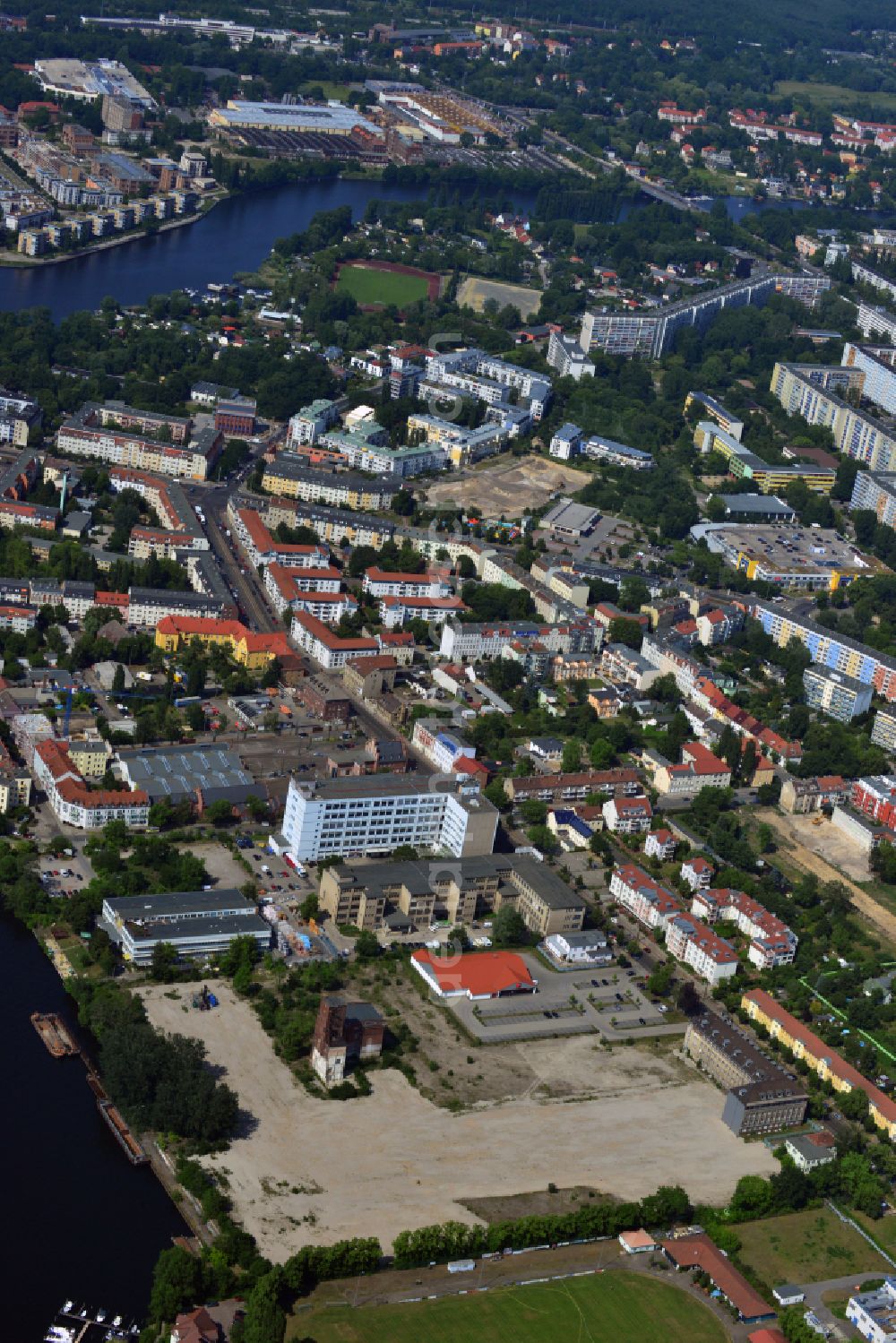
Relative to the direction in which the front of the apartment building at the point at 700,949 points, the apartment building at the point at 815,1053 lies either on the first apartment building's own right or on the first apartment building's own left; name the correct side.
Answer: on the first apartment building's own left

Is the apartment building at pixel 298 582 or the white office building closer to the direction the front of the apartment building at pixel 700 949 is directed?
the white office building

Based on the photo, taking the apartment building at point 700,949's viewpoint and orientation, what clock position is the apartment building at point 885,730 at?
the apartment building at point 885,730 is roughly at 5 o'clock from the apartment building at point 700,949.

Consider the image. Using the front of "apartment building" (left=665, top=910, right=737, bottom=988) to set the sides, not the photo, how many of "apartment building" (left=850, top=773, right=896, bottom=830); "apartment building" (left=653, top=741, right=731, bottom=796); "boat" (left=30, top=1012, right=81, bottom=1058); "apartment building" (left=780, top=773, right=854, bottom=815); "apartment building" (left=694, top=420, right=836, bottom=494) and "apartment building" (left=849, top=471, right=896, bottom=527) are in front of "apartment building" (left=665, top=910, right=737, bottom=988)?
1

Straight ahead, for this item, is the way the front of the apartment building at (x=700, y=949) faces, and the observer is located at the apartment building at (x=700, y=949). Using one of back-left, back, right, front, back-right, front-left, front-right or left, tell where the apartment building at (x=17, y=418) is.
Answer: right

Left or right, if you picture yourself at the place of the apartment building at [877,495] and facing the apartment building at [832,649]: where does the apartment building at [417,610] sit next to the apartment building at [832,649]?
right

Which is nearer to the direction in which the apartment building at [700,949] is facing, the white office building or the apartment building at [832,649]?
the white office building

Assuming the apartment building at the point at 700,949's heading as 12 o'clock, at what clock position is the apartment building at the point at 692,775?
the apartment building at the point at 692,775 is roughly at 4 o'clock from the apartment building at the point at 700,949.

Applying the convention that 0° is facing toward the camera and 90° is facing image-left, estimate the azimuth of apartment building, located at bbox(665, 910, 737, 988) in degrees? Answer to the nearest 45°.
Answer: approximately 45°
